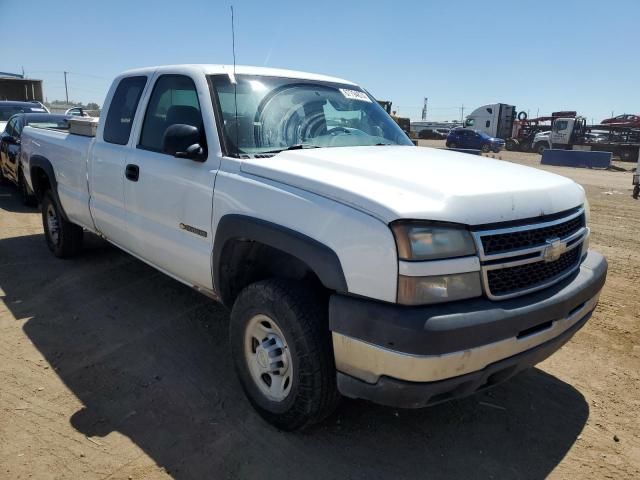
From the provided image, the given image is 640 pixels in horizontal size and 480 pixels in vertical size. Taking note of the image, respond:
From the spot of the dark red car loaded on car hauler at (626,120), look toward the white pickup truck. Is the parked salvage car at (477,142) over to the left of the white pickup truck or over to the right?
right

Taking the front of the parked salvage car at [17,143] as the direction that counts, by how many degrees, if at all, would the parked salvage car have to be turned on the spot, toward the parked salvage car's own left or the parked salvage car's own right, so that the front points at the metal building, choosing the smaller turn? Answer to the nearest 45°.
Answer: approximately 135° to the parked salvage car's own left

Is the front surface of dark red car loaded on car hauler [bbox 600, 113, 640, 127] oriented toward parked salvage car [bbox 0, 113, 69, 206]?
no

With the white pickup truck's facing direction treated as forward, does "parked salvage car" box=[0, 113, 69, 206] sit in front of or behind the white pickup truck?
behind

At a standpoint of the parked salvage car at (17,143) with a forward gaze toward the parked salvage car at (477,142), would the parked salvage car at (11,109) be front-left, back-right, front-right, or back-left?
front-left

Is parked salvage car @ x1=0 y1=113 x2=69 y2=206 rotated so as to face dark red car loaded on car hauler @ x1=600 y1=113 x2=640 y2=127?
no

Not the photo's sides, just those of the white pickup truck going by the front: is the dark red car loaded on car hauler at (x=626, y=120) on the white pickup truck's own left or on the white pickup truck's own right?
on the white pickup truck's own left

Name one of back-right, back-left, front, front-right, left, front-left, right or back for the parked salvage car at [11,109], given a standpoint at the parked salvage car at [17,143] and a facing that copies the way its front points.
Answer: back-left

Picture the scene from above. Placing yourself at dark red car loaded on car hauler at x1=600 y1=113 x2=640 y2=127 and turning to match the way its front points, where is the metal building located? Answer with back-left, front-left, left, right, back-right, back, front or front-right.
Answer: front-left

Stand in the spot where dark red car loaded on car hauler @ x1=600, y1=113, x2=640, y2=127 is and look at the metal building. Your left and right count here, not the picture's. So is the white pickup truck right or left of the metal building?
left

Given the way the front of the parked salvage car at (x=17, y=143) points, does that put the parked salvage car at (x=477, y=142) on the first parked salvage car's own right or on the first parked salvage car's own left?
on the first parked salvage car's own left

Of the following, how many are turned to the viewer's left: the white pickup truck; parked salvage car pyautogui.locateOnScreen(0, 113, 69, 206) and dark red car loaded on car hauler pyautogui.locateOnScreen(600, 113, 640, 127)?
1

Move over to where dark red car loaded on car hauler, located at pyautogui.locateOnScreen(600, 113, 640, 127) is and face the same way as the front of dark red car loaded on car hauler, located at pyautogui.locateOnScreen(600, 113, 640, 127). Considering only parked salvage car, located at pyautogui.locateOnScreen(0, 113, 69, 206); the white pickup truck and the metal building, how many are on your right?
0

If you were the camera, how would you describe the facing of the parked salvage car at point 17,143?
facing the viewer and to the right of the viewer

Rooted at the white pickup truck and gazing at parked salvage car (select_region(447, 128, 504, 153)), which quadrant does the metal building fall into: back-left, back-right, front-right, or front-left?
front-left

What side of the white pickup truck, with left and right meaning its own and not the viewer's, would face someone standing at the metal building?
back
